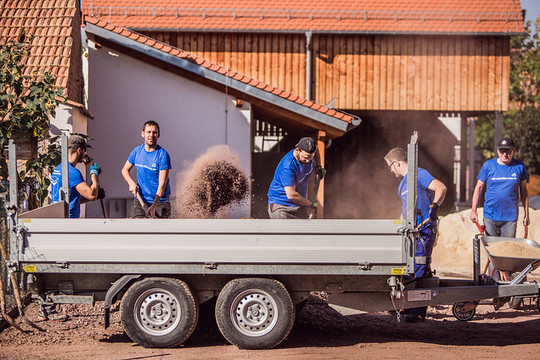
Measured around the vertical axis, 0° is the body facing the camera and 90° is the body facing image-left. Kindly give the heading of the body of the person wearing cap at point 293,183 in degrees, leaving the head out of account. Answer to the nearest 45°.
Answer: approximately 315°

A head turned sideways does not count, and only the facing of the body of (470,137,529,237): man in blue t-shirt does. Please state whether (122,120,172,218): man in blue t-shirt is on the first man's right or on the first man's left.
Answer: on the first man's right

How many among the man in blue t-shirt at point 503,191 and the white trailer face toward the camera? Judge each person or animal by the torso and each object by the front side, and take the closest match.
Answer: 1

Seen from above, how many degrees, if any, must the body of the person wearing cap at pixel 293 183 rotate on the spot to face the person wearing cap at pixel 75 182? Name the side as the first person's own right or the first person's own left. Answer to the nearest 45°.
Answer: approximately 135° to the first person's own right

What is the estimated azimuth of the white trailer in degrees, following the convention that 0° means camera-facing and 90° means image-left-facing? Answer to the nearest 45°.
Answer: approximately 270°

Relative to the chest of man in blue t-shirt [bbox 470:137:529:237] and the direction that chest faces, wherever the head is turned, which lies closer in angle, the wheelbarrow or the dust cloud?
the wheelbarrow

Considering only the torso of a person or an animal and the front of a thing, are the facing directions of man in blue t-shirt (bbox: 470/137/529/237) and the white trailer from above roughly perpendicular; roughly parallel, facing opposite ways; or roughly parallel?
roughly perpendicular

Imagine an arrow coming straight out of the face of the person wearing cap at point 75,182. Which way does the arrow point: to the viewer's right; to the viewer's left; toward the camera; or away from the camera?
to the viewer's right
